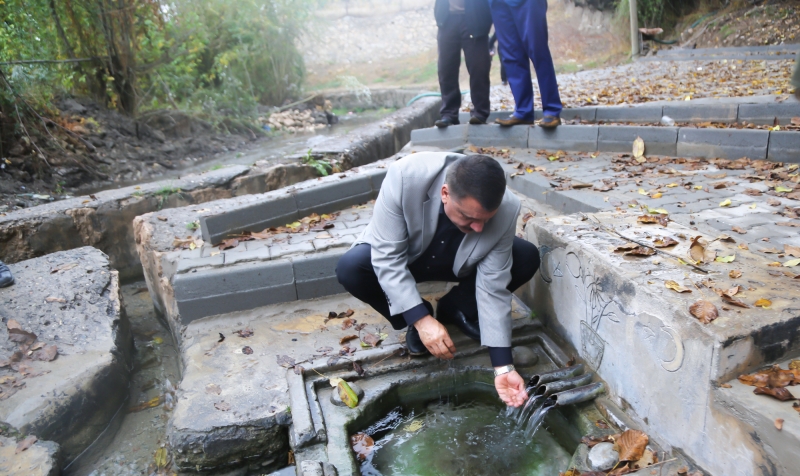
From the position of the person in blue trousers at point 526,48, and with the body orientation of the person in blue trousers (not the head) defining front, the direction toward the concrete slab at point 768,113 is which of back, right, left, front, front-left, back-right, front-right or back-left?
back-left

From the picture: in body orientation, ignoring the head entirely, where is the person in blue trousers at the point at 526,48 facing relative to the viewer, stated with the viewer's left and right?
facing the viewer and to the left of the viewer

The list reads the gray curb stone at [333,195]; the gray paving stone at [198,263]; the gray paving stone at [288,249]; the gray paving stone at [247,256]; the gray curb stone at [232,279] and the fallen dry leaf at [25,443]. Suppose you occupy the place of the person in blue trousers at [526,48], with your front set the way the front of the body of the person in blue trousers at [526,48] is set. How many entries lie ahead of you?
6

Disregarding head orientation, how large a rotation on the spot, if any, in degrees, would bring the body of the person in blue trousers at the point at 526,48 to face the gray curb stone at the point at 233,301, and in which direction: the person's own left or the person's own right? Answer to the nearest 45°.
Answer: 0° — they already face it

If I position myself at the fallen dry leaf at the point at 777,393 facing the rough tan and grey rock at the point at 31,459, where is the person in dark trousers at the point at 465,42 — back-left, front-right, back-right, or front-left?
front-right

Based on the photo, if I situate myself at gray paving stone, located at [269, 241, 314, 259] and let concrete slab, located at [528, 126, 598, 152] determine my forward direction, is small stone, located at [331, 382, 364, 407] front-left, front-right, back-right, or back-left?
back-right

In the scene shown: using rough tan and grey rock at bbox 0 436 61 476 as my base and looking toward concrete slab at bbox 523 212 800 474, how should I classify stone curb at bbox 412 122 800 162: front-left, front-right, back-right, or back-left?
front-left

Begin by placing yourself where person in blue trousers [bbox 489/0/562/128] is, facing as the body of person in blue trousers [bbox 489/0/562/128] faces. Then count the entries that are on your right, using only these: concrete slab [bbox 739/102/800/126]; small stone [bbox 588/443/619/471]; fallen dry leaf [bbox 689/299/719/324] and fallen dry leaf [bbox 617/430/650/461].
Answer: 0

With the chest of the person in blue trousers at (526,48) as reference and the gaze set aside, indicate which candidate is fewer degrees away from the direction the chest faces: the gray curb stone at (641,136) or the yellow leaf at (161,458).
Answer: the yellow leaf

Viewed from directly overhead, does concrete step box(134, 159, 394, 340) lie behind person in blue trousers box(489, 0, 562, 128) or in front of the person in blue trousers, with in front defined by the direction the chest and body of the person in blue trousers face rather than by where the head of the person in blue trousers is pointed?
in front

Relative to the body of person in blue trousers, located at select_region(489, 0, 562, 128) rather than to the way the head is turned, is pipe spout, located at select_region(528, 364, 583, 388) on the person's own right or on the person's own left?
on the person's own left

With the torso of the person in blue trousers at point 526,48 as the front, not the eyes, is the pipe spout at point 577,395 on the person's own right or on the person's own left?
on the person's own left

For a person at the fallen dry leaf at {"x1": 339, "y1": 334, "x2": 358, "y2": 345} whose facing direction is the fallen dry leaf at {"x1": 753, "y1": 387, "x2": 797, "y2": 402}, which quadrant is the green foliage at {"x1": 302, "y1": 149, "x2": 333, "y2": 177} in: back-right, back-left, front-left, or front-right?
back-left

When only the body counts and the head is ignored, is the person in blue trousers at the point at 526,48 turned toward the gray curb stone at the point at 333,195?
yes

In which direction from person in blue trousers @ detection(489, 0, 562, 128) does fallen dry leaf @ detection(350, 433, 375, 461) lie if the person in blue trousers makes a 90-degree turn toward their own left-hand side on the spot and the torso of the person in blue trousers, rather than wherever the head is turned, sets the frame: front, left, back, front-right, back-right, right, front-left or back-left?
front-right

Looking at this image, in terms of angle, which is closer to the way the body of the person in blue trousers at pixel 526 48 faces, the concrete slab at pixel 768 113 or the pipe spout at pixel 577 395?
the pipe spout

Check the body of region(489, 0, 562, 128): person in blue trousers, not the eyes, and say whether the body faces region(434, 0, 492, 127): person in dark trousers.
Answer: no

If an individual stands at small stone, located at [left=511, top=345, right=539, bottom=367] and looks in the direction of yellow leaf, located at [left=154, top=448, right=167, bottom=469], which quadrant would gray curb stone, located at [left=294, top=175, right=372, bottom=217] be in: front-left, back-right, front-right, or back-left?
front-right

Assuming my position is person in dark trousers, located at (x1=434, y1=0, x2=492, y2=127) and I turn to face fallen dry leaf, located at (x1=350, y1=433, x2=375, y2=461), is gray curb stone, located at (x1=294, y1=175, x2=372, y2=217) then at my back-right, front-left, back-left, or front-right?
front-right

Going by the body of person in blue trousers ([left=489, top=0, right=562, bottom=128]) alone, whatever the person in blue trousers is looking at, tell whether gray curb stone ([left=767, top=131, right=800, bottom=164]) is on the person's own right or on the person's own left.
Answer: on the person's own left

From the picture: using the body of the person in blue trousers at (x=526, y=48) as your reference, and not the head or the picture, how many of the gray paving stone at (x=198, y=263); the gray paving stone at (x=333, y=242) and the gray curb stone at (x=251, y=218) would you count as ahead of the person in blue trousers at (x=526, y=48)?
3

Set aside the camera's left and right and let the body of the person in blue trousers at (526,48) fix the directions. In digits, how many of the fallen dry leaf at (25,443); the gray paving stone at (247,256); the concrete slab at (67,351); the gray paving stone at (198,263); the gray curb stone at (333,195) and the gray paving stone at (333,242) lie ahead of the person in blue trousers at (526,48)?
6

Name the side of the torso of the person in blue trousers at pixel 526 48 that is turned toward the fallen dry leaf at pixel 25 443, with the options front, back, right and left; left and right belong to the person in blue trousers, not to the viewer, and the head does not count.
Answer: front
